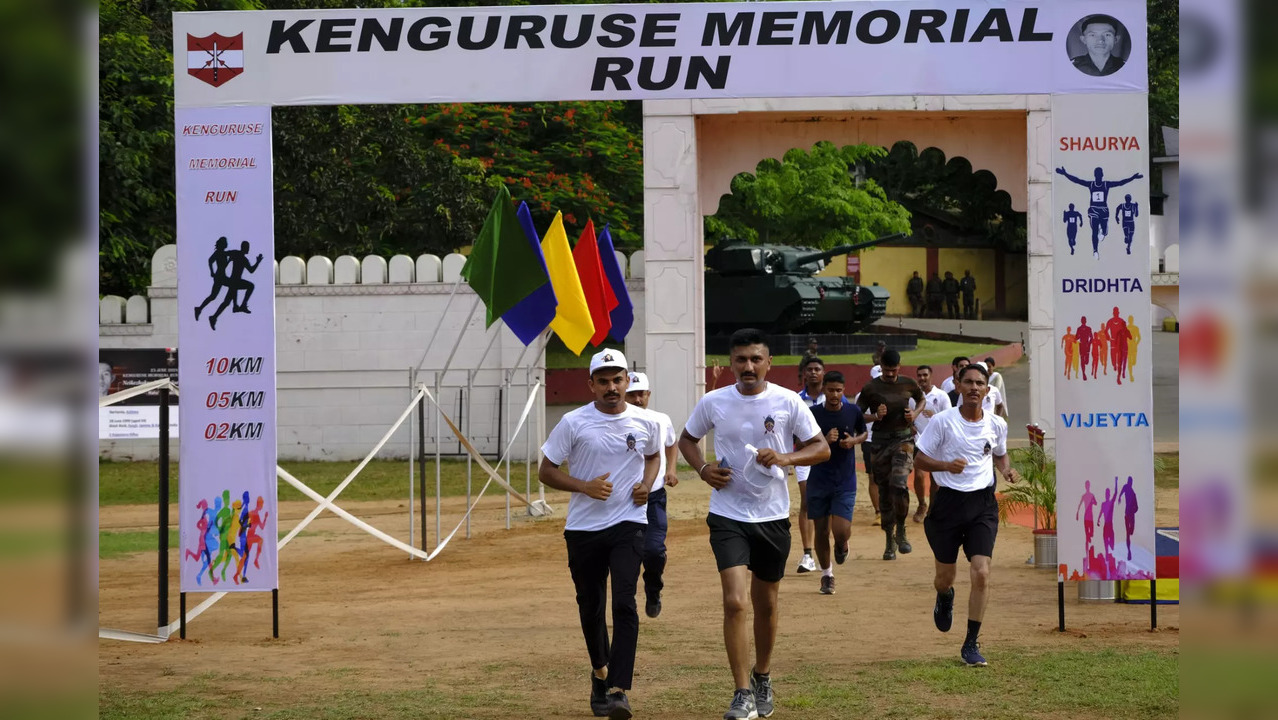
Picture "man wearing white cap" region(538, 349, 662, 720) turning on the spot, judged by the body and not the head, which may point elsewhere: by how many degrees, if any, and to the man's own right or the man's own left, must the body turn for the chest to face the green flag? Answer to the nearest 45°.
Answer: approximately 180°

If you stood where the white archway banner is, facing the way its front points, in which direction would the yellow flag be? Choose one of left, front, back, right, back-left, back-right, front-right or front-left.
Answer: back

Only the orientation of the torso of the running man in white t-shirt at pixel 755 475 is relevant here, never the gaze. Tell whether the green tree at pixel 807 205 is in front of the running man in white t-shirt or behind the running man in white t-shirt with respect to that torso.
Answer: behind

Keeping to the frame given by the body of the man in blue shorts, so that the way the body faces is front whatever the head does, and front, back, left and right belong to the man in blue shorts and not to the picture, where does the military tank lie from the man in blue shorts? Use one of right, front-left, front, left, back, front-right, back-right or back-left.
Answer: back

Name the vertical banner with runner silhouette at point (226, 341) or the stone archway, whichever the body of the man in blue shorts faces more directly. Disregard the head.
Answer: the vertical banner with runner silhouette

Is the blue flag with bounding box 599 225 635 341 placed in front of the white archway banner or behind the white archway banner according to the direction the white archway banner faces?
behind

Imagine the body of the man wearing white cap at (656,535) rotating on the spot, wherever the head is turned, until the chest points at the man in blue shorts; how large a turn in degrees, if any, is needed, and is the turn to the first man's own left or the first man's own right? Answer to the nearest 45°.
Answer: approximately 135° to the first man's own left

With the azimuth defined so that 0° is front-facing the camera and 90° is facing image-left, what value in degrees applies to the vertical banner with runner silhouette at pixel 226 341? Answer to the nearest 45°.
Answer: approximately 0°
